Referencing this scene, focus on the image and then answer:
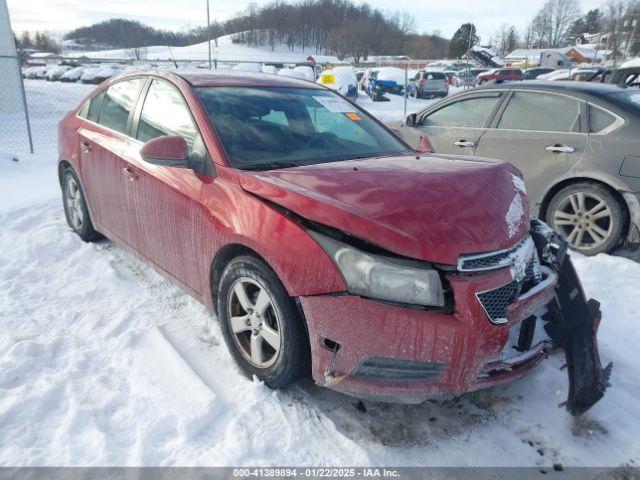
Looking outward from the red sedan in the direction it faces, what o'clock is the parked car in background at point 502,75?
The parked car in background is roughly at 8 o'clock from the red sedan.

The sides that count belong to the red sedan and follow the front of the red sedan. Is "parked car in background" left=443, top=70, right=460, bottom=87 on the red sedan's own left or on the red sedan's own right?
on the red sedan's own left

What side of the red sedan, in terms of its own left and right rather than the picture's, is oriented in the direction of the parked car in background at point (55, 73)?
back

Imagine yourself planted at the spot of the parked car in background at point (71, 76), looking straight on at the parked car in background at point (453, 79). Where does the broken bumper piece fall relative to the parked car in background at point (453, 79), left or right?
right

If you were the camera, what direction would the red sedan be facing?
facing the viewer and to the right of the viewer

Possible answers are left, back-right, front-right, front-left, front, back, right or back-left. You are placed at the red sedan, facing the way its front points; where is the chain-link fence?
back

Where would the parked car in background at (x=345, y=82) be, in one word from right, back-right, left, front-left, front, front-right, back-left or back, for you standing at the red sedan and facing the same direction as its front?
back-left

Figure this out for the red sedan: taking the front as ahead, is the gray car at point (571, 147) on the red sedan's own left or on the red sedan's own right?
on the red sedan's own left

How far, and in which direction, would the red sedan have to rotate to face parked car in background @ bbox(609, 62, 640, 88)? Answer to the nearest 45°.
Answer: approximately 90° to its left

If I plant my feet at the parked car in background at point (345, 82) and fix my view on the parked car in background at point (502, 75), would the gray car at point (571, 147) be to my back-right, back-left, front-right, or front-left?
back-right

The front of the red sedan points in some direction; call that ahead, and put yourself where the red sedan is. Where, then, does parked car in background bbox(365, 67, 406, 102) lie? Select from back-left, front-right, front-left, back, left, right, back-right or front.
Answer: back-left

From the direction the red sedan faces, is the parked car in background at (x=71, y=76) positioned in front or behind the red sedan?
behind

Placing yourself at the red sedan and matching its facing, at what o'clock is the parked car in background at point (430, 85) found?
The parked car in background is roughly at 8 o'clock from the red sedan.

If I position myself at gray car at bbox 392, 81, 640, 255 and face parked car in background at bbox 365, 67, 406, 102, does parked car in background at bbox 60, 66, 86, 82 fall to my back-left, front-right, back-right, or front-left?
front-left
